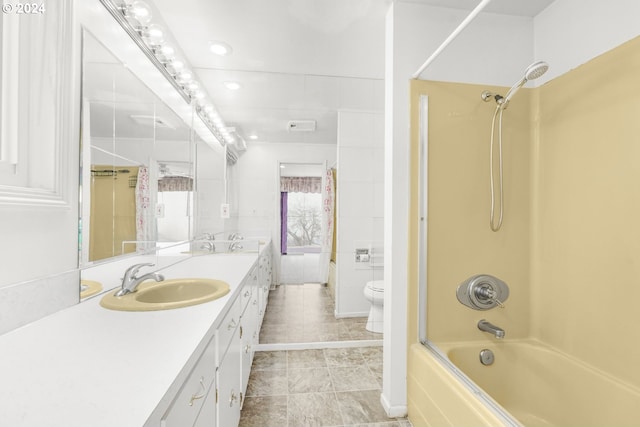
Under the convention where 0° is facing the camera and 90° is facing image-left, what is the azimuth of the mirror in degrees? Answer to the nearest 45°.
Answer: approximately 315°

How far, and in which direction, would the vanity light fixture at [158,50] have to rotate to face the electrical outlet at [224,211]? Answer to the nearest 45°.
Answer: approximately 45° to its left

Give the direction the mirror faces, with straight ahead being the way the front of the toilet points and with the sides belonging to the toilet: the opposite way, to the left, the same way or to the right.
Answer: the opposite way

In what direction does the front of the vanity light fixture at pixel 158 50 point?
to the viewer's right

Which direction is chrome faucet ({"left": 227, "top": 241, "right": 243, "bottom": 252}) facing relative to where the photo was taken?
to the viewer's right

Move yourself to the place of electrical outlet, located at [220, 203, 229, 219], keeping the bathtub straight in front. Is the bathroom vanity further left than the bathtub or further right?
right

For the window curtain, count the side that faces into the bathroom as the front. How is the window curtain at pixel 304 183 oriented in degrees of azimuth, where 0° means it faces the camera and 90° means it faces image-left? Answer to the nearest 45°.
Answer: approximately 0°

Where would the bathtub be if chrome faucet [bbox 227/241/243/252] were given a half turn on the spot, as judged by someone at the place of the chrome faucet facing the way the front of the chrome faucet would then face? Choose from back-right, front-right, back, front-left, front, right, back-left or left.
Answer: back-left

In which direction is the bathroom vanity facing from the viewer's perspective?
to the viewer's right

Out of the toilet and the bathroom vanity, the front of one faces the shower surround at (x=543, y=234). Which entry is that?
the bathroom vanity

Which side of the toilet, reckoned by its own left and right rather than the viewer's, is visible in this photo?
left
